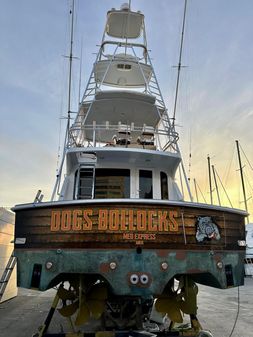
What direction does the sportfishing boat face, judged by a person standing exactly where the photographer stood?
facing away from the viewer

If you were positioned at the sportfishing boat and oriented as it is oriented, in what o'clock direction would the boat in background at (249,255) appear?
The boat in background is roughly at 1 o'clock from the sportfishing boat.
